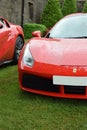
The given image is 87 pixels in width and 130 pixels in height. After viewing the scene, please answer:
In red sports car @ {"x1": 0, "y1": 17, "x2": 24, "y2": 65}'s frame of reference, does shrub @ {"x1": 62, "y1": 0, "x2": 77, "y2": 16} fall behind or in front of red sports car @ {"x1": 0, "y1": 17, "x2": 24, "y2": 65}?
behind

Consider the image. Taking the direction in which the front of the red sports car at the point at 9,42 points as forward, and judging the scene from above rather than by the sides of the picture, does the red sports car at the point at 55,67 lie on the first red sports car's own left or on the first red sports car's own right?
on the first red sports car's own left

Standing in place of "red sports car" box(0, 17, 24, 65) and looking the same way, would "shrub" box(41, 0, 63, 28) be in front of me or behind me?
behind

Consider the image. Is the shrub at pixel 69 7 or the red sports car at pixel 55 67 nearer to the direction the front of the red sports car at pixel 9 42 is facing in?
the red sports car

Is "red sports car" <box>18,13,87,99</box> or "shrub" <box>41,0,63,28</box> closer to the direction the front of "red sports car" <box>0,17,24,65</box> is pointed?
the red sports car
